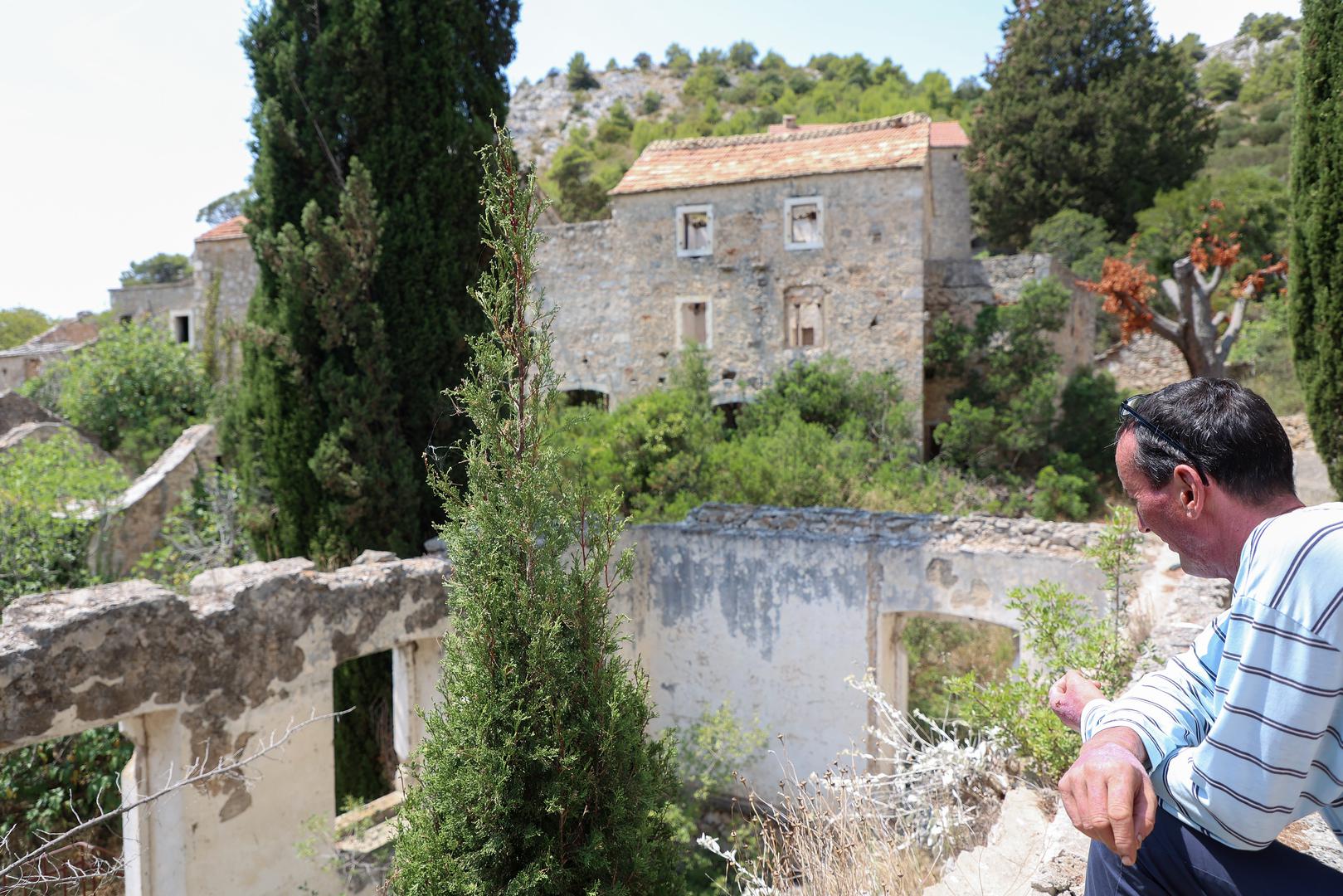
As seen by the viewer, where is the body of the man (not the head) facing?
to the viewer's left

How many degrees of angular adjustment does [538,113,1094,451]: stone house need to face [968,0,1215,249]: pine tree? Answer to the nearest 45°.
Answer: approximately 135° to its left

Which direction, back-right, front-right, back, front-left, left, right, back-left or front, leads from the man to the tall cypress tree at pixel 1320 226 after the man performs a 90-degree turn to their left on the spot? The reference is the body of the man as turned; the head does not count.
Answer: back

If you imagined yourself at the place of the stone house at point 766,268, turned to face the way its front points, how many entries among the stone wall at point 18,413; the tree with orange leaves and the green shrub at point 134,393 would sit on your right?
2

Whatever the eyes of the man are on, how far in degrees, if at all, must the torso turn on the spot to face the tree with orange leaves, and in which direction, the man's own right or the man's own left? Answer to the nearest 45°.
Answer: approximately 90° to the man's own right

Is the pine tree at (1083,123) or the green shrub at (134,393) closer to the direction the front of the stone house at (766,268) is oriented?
the green shrub

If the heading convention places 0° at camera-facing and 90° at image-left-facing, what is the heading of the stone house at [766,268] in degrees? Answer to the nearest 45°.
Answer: approximately 0°

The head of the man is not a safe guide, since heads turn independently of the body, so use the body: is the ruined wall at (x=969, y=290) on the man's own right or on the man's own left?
on the man's own right

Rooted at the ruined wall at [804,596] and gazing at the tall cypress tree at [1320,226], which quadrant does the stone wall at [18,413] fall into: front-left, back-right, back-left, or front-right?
back-left

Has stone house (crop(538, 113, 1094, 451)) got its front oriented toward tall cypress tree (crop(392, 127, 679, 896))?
yes

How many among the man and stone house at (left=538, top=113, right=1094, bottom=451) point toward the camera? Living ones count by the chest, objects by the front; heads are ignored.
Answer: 1

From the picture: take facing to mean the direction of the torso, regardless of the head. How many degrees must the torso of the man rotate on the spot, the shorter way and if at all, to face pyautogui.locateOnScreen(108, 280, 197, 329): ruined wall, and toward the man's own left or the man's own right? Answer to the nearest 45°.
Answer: approximately 45° to the man's own right

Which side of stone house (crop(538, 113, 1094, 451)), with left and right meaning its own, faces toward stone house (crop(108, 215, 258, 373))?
right

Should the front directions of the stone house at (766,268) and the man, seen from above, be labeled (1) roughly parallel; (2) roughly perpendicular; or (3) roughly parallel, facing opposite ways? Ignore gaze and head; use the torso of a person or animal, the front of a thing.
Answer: roughly perpendicular
